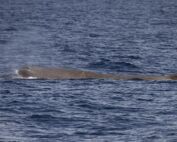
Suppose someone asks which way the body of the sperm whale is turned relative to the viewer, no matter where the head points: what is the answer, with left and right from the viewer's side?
facing to the left of the viewer
